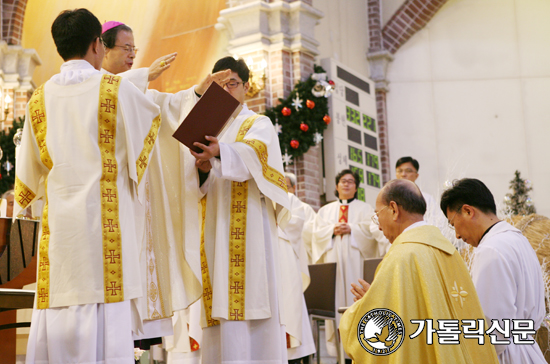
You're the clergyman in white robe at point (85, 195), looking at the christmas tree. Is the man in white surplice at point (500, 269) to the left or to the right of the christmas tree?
right

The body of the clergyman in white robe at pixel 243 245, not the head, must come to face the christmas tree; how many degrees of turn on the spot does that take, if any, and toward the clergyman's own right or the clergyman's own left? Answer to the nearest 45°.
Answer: approximately 180°

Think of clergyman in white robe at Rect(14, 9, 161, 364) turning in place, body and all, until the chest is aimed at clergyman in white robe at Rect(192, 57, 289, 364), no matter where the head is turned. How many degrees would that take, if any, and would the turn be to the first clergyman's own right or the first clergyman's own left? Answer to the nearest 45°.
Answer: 0° — they already face them

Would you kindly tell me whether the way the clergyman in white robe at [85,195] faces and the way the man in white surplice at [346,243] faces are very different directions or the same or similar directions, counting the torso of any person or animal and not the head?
very different directions

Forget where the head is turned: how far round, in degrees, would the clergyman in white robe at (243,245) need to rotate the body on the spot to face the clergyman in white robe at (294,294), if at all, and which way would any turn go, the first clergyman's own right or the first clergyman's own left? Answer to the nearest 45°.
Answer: approximately 135° to the first clergyman's own right

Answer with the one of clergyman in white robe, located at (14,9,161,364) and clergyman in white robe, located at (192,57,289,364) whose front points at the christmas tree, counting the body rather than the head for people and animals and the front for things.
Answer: clergyman in white robe, located at (14,9,161,364)

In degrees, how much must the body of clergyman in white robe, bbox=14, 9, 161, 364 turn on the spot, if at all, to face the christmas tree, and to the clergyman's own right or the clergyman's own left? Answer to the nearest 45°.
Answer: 0° — they already face it

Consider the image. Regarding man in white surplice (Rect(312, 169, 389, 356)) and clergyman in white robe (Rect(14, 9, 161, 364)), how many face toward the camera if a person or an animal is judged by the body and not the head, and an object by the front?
1

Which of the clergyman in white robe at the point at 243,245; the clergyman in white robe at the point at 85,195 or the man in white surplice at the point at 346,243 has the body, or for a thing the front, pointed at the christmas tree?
the clergyman in white robe at the point at 85,195

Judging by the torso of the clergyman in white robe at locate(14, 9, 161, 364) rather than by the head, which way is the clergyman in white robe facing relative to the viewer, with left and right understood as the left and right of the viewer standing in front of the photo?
facing away from the viewer and to the right of the viewer
